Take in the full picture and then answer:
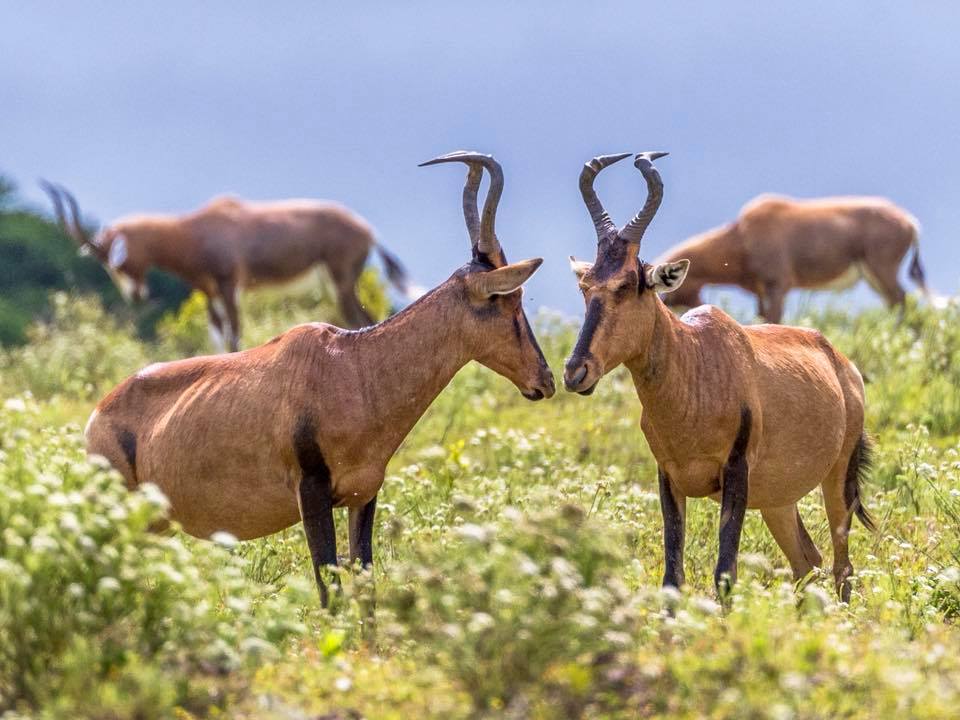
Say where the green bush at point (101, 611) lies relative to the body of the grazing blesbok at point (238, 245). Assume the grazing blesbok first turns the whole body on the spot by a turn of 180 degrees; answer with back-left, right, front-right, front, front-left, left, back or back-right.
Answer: right

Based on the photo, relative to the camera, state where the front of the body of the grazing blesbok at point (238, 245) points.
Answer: to the viewer's left

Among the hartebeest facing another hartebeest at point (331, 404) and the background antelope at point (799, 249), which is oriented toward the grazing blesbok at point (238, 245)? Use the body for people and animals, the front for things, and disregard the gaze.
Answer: the background antelope

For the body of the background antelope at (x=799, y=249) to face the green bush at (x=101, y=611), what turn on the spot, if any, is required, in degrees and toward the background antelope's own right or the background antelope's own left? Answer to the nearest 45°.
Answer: approximately 90° to the background antelope's own left

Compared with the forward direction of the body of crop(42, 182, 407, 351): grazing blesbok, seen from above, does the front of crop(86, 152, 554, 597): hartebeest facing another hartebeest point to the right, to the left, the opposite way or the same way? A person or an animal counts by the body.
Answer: the opposite way

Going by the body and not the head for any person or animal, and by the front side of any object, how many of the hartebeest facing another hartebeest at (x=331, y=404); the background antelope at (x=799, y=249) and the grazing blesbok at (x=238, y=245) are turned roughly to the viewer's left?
2

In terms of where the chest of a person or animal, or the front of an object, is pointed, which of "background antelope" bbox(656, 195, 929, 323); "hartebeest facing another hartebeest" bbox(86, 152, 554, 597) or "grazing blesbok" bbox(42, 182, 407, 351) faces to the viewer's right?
the hartebeest facing another hartebeest

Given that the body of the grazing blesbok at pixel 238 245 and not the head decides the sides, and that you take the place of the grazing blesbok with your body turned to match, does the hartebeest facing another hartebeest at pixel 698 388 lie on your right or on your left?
on your left

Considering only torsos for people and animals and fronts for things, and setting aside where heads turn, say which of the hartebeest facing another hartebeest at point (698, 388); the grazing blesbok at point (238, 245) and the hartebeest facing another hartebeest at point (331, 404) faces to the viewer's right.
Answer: the hartebeest facing another hartebeest at point (331, 404)

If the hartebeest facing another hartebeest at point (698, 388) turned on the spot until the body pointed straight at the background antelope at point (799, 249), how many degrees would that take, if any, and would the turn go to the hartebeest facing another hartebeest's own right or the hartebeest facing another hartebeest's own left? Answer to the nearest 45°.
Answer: approximately 135° to the hartebeest facing another hartebeest's own right

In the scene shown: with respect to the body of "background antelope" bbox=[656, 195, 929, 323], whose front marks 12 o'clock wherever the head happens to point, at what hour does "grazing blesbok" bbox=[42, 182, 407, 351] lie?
The grazing blesbok is roughly at 12 o'clock from the background antelope.

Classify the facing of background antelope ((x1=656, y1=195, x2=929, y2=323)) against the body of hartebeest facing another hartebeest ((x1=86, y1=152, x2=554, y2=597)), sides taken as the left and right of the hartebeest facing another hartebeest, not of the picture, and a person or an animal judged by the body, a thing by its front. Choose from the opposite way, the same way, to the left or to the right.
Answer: the opposite way

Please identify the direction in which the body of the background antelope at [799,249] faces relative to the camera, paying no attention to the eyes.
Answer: to the viewer's left

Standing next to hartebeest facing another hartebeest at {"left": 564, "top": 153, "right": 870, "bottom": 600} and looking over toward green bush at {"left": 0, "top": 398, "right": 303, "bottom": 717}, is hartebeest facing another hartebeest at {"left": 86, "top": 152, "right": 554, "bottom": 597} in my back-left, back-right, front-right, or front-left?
front-right

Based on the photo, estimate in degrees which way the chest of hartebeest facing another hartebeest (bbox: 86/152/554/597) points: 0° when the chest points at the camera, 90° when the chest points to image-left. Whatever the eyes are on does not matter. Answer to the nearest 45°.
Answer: approximately 270°

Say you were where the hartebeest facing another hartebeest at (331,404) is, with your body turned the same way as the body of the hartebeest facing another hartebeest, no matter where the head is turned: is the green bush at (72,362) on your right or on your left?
on your left

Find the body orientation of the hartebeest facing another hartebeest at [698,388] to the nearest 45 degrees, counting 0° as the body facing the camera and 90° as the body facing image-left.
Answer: approximately 45°
